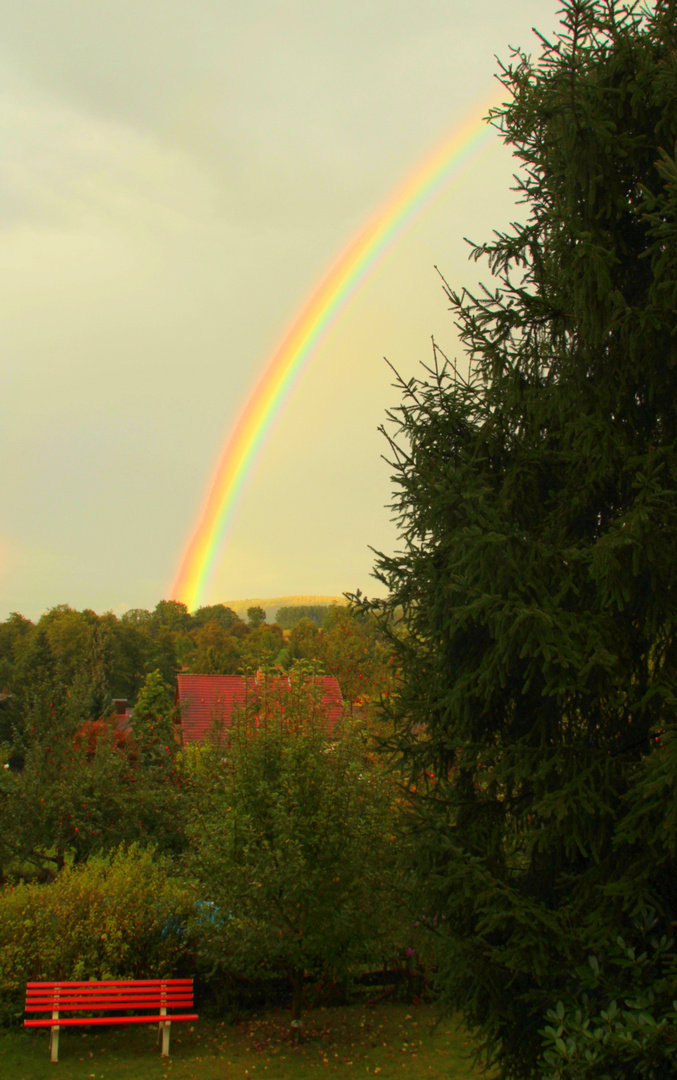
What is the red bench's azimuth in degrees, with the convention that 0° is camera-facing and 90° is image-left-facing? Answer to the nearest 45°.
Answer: approximately 0°

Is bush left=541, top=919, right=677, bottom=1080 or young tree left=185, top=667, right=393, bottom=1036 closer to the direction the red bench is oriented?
the bush

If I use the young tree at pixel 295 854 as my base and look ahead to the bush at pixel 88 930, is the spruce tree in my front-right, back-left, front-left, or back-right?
back-left

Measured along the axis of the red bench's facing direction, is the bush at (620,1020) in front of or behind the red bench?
in front

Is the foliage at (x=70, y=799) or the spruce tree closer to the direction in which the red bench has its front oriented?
the spruce tree

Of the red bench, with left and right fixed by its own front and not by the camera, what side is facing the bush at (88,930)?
back

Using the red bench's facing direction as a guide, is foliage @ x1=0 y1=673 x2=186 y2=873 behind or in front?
behind
